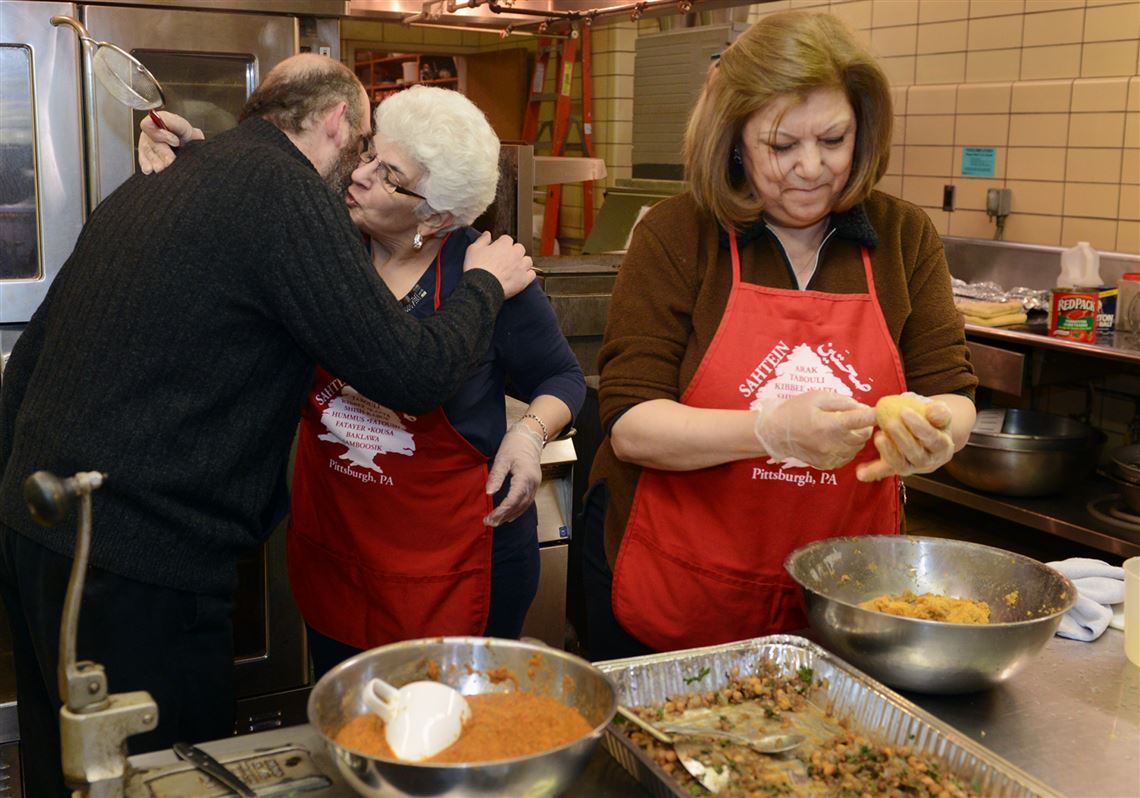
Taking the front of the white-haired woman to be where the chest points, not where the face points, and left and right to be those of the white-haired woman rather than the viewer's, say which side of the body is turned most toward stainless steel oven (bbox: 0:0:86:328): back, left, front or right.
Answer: right

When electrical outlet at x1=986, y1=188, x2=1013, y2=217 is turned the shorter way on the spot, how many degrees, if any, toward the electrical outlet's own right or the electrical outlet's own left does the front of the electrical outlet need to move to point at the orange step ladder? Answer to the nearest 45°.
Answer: approximately 90° to the electrical outlet's own right

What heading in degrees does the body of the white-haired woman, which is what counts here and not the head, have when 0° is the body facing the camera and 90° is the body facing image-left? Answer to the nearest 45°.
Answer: approximately 45°

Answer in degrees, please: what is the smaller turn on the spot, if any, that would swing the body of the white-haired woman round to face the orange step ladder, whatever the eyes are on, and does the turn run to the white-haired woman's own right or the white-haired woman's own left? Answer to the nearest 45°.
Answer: approximately 135° to the white-haired woman's own right

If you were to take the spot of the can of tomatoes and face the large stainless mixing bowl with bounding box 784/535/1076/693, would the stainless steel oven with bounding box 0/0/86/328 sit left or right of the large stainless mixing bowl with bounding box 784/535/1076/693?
right

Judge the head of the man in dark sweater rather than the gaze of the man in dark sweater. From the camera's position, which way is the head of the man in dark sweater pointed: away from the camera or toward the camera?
away from the camera

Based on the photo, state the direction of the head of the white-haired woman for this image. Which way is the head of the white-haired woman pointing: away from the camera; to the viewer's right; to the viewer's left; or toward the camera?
to the viewer's left

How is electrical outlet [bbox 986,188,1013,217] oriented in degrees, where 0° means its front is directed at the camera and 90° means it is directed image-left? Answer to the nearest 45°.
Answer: approximately 45°
